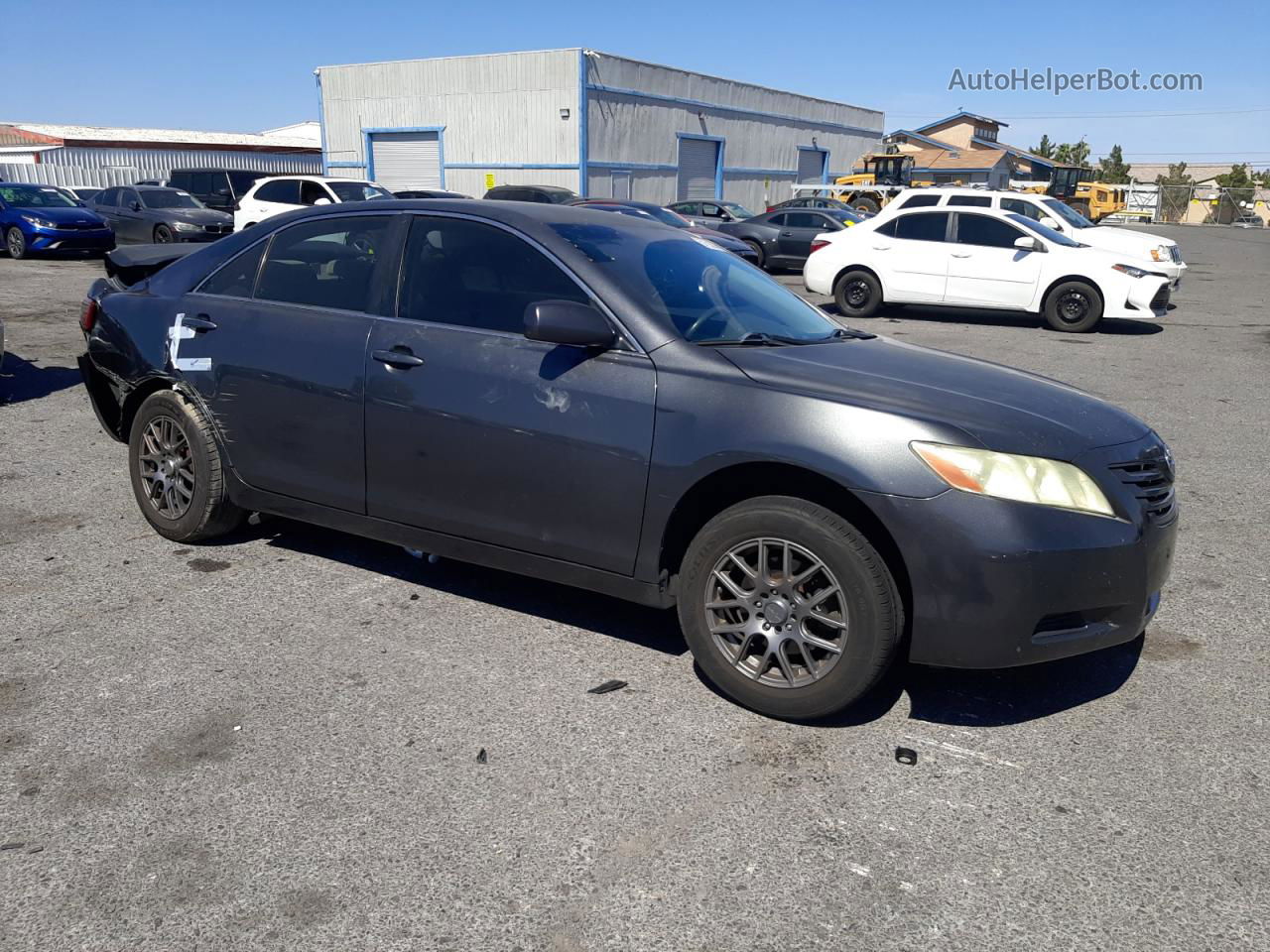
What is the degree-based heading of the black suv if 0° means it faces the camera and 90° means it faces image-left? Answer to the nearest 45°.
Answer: approximately 315°

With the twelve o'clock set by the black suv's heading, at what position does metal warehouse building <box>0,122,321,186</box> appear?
The metal warehouse building is roughly at 7 o'clock from the black suv.

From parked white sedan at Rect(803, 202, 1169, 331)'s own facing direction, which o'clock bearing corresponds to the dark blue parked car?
The dark blue parked car is roughly at 6 o'clock from the parked white sedan.

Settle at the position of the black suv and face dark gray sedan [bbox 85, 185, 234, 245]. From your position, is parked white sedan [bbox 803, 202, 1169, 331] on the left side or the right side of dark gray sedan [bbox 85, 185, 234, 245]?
left

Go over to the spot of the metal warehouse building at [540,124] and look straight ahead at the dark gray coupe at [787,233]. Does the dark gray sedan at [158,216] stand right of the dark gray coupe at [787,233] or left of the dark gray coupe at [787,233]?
right

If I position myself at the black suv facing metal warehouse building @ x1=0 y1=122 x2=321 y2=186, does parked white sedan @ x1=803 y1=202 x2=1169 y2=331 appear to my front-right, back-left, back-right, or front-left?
back-right

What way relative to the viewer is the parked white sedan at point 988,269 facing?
to the viewer's right

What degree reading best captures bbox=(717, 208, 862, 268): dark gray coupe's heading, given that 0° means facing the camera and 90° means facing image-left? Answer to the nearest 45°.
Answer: approximately 315°

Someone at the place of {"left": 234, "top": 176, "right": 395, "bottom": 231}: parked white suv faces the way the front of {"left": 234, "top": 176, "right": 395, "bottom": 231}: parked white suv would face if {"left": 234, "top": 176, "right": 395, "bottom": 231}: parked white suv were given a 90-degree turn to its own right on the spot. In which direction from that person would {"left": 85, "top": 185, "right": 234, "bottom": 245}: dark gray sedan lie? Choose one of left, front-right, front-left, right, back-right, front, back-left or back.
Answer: right
